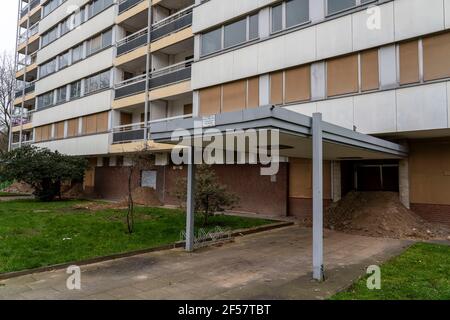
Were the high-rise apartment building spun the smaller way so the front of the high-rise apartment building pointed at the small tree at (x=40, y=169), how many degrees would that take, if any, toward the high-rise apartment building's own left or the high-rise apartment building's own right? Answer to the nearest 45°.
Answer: approximately 90° to the high-rise apartment building's own right

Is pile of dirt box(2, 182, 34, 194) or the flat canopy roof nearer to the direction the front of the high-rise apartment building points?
the flat canopy roof

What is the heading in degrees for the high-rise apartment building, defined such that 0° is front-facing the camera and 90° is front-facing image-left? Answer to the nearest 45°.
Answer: approximately 45°

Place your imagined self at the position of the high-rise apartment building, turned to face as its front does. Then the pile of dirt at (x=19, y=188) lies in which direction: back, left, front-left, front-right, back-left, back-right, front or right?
right
